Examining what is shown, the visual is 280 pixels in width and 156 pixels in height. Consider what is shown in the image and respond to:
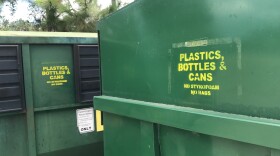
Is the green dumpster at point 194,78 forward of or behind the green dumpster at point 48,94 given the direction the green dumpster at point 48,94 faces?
forward

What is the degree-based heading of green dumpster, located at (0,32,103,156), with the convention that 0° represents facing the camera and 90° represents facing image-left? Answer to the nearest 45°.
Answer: approximately 0°
